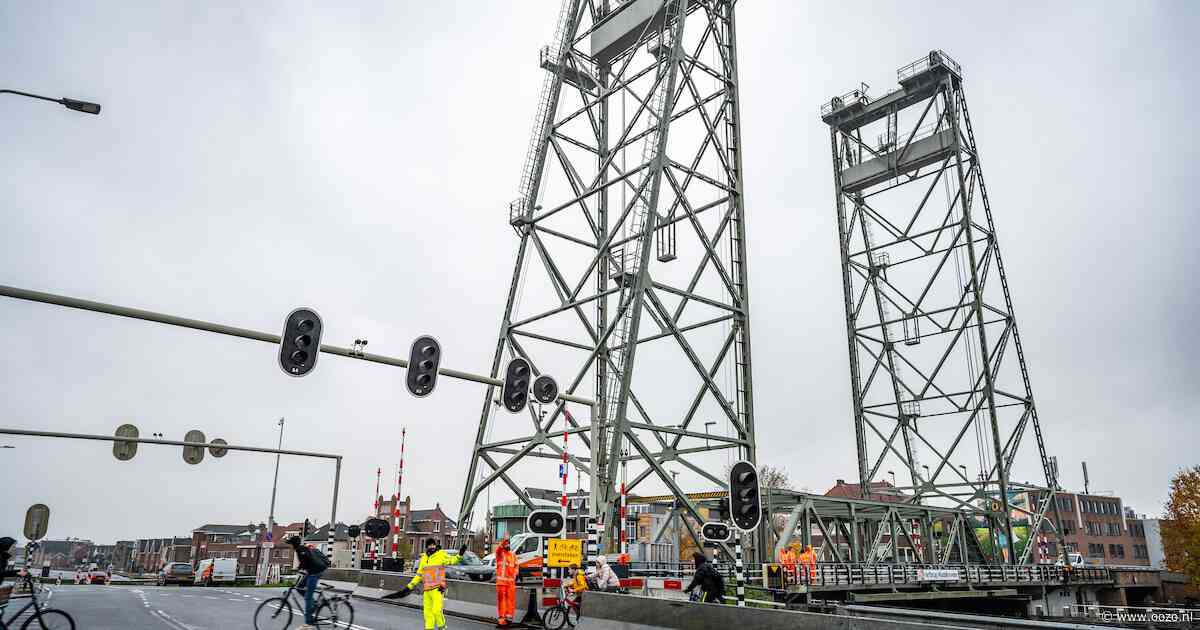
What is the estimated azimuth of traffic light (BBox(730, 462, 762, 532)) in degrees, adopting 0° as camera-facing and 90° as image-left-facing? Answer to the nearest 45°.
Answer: approximately 0°

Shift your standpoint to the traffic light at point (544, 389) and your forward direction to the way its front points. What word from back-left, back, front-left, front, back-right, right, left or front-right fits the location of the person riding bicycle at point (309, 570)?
front-right

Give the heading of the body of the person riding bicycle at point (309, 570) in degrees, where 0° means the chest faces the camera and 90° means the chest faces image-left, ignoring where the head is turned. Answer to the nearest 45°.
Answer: approximately 90°

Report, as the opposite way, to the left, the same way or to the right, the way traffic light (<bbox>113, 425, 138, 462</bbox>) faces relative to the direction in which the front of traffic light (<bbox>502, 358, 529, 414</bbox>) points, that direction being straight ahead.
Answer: the opposite way

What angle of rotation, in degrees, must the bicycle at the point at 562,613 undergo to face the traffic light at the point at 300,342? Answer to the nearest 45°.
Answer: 0° — it already faces it

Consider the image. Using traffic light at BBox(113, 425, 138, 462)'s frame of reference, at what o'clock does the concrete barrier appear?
The concrete barrier is roughly at 5 o'clock from the traffic light.

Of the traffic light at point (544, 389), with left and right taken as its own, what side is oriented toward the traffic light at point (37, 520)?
right

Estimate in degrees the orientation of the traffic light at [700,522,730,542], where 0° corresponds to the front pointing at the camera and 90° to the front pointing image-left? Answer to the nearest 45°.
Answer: approximately 0°
